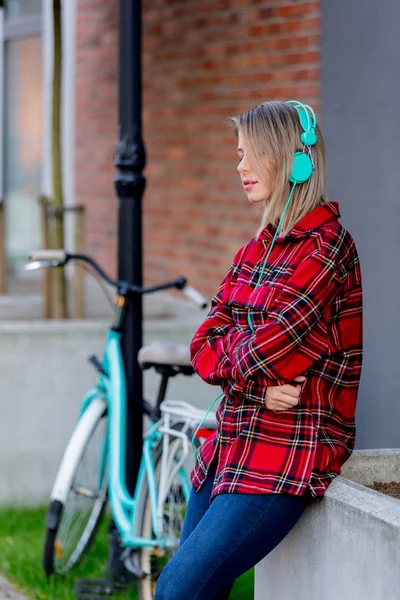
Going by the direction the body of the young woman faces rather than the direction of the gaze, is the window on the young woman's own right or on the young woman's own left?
on the young woman's own right

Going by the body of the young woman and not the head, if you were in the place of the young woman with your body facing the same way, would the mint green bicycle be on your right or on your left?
on your right

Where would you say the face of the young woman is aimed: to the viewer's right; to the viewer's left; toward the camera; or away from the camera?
to the viewer's left

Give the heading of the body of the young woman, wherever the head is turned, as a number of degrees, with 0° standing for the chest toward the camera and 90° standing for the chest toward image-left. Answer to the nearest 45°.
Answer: approximately 90°

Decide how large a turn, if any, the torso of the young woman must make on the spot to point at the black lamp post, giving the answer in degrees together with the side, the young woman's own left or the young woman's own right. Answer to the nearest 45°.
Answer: approximately 90° to the young woman's own right
